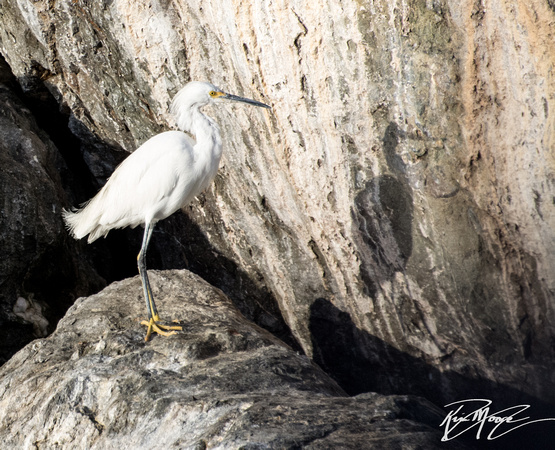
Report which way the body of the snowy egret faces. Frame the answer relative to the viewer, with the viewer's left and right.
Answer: facing to the right of the viewer
